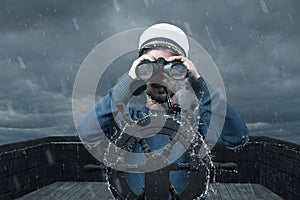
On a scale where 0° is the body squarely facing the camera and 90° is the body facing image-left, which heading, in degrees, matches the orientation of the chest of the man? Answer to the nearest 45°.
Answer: approximately 0°
